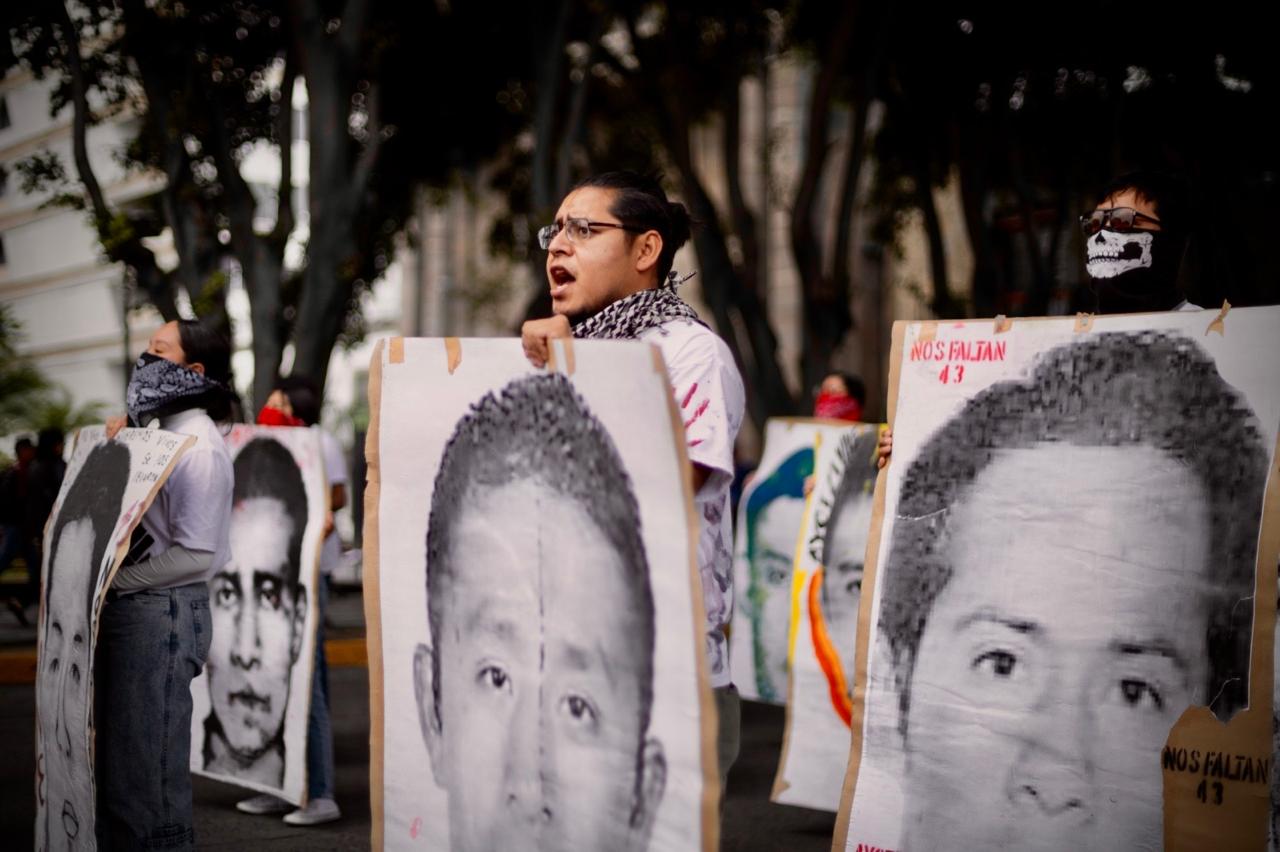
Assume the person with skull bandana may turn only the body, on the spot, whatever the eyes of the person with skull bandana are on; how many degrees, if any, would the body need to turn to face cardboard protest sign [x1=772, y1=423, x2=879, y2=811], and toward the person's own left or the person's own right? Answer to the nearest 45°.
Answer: approximately 90° to the person's own right

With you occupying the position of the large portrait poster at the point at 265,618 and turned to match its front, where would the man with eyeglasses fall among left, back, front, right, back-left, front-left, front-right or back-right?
front-left

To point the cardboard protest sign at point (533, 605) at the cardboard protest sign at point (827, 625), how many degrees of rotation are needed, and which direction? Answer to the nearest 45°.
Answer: approximately 180°

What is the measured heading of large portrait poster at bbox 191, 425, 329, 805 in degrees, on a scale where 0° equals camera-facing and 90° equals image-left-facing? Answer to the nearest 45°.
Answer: approximately 45°

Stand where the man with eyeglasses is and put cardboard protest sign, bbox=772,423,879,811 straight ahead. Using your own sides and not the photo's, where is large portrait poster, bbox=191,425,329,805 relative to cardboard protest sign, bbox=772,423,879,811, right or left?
left

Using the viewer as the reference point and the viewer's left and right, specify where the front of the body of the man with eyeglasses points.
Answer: facing the viewer and to the left of the viewer
